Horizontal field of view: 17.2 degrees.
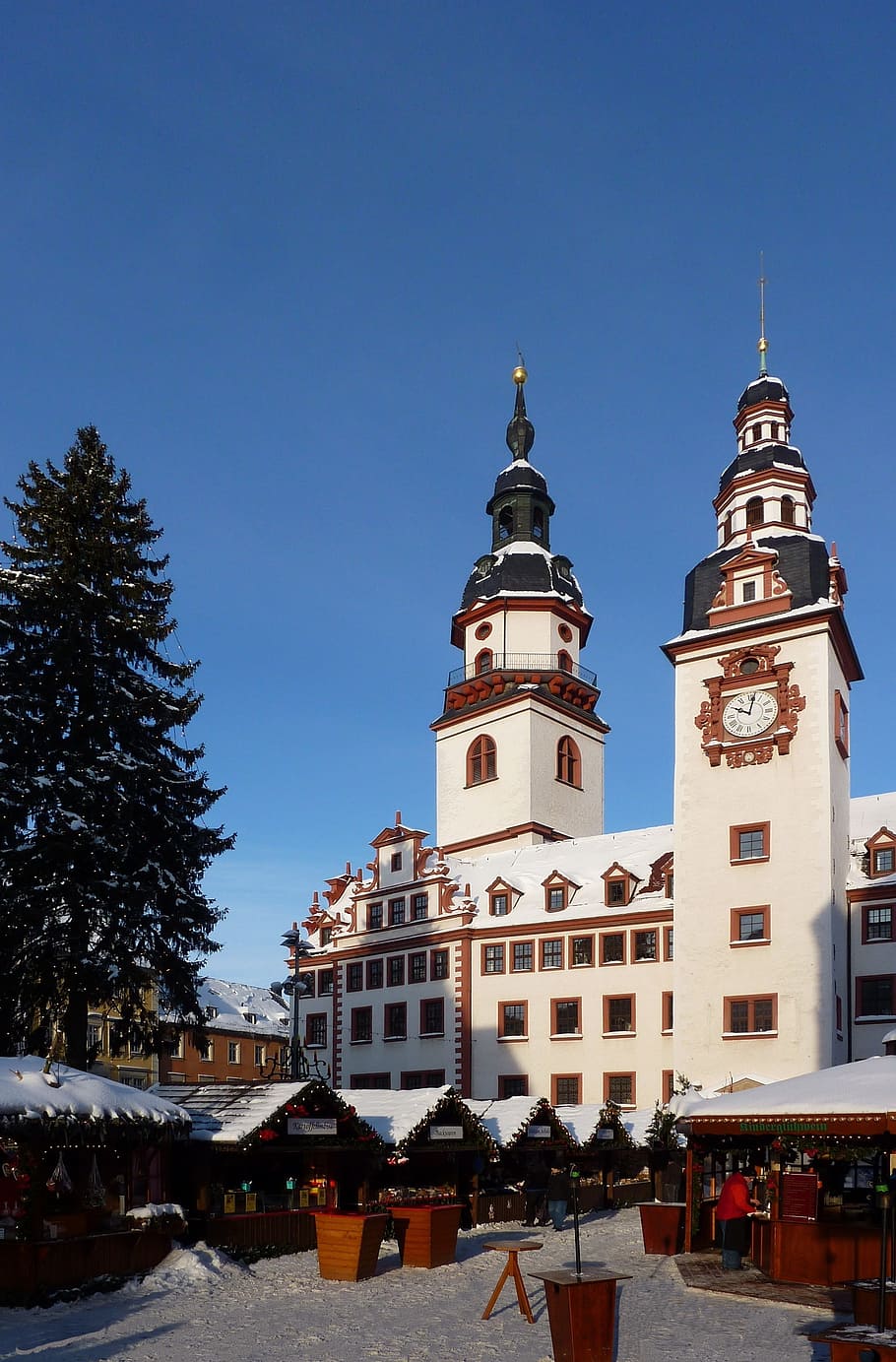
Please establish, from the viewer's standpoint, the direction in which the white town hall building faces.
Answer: facing the viewer

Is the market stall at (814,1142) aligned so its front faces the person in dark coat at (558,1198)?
no

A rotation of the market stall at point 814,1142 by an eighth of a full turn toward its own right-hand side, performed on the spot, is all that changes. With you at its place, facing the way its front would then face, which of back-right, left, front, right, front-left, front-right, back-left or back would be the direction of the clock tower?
back-right

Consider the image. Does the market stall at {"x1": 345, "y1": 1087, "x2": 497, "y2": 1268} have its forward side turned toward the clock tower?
no

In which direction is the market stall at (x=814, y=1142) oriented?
toward the camera

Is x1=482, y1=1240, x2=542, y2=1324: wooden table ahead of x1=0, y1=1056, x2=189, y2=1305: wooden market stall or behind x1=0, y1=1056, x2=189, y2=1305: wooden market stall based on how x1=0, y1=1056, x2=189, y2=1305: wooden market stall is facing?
ahead

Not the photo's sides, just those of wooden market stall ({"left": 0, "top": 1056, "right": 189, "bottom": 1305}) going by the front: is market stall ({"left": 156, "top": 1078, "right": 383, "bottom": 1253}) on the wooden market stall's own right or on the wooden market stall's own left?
on the wooden market stall's own left

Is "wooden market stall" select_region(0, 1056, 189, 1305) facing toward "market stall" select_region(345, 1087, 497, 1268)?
no

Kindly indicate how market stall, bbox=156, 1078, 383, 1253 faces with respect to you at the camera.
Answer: facing the viewer and to the right of the viewer

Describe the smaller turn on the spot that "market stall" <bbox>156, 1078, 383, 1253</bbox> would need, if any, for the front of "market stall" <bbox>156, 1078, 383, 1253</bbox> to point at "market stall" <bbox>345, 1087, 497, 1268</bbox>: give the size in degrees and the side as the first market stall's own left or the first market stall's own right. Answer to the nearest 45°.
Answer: approximately 90° to the first market stall's own left

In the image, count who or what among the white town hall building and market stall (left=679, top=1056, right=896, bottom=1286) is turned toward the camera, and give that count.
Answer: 2

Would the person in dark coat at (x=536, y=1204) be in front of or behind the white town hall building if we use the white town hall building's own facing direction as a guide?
in front
